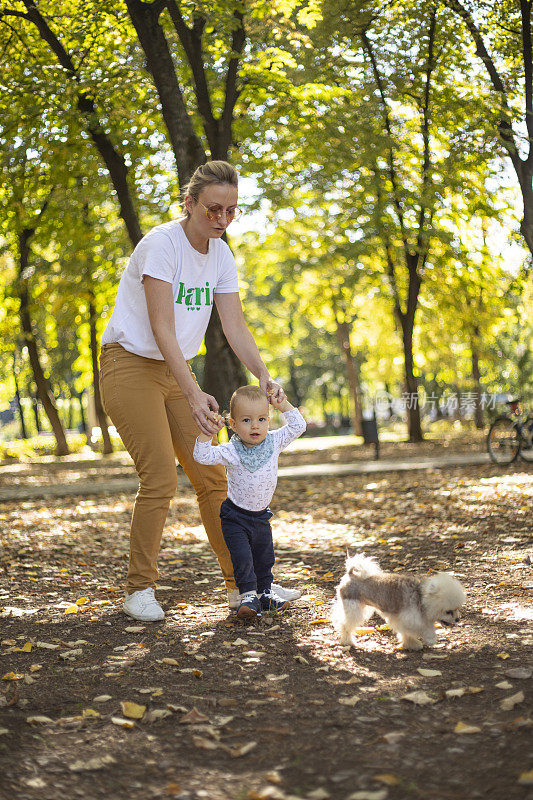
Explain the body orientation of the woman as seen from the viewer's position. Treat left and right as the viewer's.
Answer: facing the viewer and to the right of the viewer

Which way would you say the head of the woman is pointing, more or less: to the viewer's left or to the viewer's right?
to the viewer's right

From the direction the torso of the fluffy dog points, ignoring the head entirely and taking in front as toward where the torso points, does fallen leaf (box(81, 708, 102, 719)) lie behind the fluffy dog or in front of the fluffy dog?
behind

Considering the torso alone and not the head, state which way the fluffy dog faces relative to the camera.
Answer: to the viewer's right

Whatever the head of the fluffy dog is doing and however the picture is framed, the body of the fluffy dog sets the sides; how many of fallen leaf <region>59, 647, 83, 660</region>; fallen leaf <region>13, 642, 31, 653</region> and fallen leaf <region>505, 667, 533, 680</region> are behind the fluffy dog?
2

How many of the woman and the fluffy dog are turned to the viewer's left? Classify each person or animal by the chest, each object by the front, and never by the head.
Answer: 0

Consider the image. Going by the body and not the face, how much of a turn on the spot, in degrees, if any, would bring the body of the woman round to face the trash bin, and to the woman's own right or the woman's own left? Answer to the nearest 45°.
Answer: approximately 135° to the woman's own left

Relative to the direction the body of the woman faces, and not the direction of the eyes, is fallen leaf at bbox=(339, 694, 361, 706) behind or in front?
in front

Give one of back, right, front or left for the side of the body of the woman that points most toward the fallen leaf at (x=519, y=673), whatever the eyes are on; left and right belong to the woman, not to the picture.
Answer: front

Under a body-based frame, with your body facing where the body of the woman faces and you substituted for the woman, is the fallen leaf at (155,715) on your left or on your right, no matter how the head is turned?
on your right
